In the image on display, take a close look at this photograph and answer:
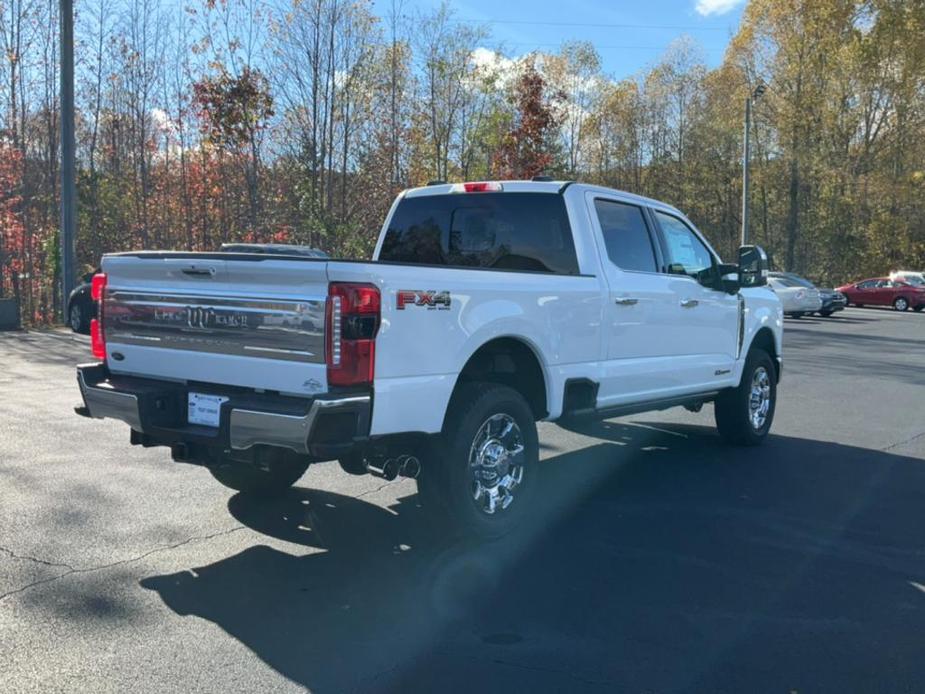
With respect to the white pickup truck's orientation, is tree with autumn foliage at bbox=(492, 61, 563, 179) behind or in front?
in front

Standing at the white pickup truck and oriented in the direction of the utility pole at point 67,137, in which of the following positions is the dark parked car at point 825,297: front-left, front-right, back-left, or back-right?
front-right

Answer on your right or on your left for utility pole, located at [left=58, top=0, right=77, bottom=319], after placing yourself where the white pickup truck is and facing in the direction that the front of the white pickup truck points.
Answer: on your left

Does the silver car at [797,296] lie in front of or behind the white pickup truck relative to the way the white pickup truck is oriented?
in front

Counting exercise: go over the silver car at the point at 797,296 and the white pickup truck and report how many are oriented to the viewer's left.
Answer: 0
